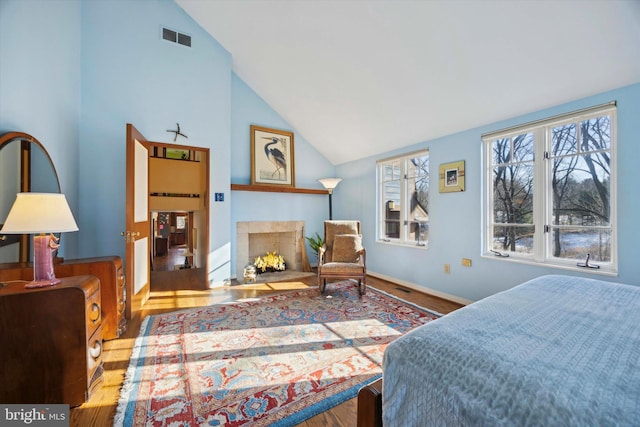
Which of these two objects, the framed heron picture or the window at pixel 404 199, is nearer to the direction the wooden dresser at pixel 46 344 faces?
the window

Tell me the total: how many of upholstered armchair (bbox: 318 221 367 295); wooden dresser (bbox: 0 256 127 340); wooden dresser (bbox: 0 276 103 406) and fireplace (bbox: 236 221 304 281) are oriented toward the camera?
2

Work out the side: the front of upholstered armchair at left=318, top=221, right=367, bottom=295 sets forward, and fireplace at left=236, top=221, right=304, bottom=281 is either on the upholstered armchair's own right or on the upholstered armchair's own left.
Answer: on the upholstered armchair's own right

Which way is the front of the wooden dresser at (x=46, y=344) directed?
to the viewer's right

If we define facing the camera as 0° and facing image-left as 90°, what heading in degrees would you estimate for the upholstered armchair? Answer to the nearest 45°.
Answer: approximately 0°

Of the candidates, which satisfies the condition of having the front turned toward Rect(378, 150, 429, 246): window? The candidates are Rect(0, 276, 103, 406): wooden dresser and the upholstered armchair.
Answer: the wooden dresser

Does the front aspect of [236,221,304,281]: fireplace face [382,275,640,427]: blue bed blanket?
yes

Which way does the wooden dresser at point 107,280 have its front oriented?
to the viewer's right

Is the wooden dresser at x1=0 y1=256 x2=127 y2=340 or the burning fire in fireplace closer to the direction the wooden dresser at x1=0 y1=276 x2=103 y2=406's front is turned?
the burning fire in fireplace

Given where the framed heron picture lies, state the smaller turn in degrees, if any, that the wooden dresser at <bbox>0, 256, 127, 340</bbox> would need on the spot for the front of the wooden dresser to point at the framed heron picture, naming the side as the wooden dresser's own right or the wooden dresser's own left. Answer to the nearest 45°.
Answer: approximately 45° to the wooden dresser's own left
